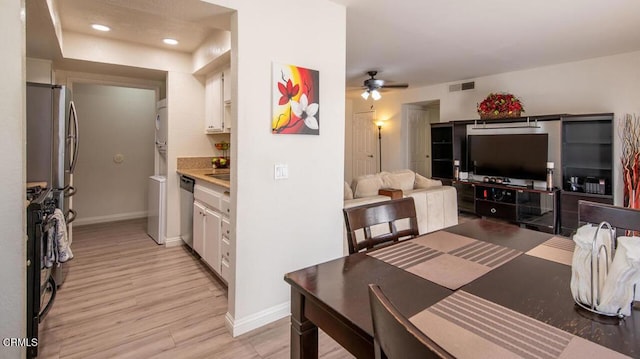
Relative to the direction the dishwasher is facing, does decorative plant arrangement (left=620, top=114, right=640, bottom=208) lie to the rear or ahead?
to the rear

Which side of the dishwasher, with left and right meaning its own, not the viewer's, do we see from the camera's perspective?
left

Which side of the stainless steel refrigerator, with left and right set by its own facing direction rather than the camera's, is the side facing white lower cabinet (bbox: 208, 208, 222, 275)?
front

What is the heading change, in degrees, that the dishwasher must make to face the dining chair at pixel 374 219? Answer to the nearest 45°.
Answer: approximately 90° to its left

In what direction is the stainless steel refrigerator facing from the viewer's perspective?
to the viewer's right

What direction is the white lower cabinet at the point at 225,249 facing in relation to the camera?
to the viewer's left

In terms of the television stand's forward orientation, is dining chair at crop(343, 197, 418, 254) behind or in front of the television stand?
in front

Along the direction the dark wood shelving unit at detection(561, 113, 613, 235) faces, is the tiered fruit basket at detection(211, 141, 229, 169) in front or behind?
in front
